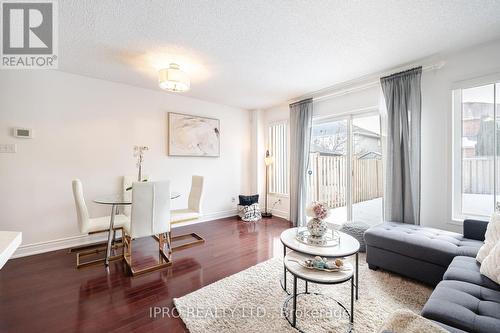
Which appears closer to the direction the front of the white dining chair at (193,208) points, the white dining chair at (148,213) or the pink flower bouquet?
the white dining chair

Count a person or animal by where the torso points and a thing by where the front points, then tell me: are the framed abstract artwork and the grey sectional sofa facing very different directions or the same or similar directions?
very different directions

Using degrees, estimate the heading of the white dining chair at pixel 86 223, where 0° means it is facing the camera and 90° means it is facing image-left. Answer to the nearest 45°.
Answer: approximately 270°

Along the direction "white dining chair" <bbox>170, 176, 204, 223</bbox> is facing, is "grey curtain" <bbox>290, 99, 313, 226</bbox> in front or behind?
behind

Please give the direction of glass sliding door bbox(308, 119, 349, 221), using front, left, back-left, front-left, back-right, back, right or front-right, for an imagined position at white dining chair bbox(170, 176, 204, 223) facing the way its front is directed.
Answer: back-left

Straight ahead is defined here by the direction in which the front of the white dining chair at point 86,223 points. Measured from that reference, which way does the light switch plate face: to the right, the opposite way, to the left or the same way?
to the right

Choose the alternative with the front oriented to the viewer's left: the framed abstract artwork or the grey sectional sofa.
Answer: the grey sectional sofa

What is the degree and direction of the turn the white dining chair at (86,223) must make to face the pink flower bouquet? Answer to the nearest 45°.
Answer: approximately 45° to its right

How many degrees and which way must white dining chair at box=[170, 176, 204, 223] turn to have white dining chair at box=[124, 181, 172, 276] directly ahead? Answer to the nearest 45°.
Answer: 0° — it already faces it

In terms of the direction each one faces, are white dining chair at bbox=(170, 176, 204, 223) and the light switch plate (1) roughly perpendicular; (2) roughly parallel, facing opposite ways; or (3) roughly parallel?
roughly perpendicular
